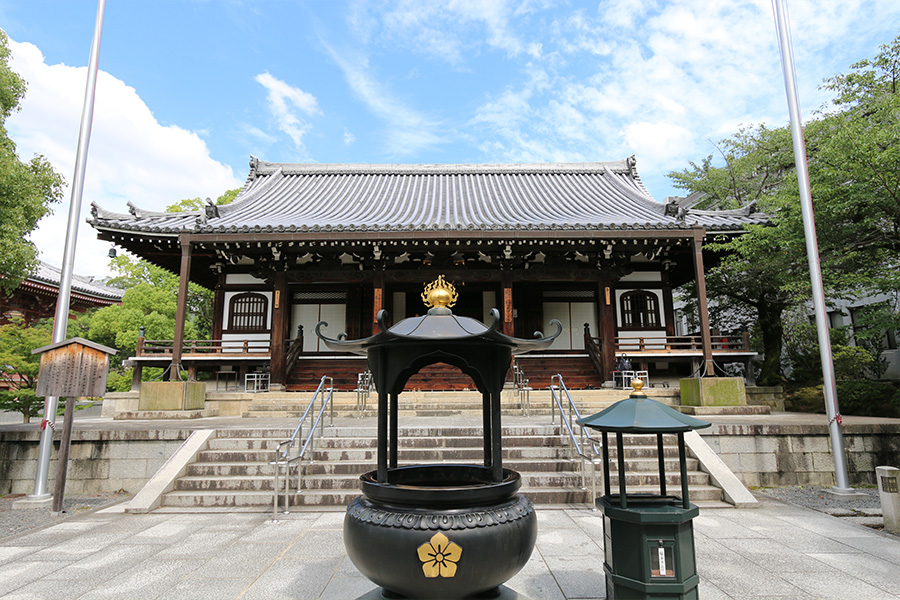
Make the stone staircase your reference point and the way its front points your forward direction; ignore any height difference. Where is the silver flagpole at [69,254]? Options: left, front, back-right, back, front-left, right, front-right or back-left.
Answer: right

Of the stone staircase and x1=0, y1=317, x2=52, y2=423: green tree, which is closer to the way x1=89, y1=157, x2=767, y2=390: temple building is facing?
the stone staircase

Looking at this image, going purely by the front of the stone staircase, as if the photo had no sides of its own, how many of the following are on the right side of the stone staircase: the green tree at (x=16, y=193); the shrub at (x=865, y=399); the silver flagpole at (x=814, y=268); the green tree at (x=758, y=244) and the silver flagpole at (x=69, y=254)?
2

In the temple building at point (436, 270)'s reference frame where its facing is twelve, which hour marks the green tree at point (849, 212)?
The green tree is roughly at 10 o'clock from the temple building.

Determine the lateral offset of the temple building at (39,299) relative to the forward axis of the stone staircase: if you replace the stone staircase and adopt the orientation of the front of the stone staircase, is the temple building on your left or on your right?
on your right

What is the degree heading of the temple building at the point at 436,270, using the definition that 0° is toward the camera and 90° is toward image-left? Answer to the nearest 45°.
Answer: approximately 0°

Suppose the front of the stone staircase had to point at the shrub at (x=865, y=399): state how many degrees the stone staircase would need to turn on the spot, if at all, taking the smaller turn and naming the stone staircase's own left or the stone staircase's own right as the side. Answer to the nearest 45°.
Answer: approximately 135° to the stone staircase's own left

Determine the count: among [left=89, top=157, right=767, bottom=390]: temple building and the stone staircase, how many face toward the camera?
2

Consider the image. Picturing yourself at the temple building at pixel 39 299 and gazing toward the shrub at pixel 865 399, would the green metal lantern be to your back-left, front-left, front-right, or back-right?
front-right

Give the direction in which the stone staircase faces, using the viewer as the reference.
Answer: facing the viewer

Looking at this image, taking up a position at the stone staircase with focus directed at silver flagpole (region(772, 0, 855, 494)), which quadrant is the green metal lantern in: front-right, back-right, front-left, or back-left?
front-right

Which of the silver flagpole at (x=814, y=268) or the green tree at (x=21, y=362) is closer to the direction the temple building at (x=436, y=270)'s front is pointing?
the silver flagpole

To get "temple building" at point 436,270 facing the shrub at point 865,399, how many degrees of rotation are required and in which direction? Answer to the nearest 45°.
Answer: approximately 90° to its left
